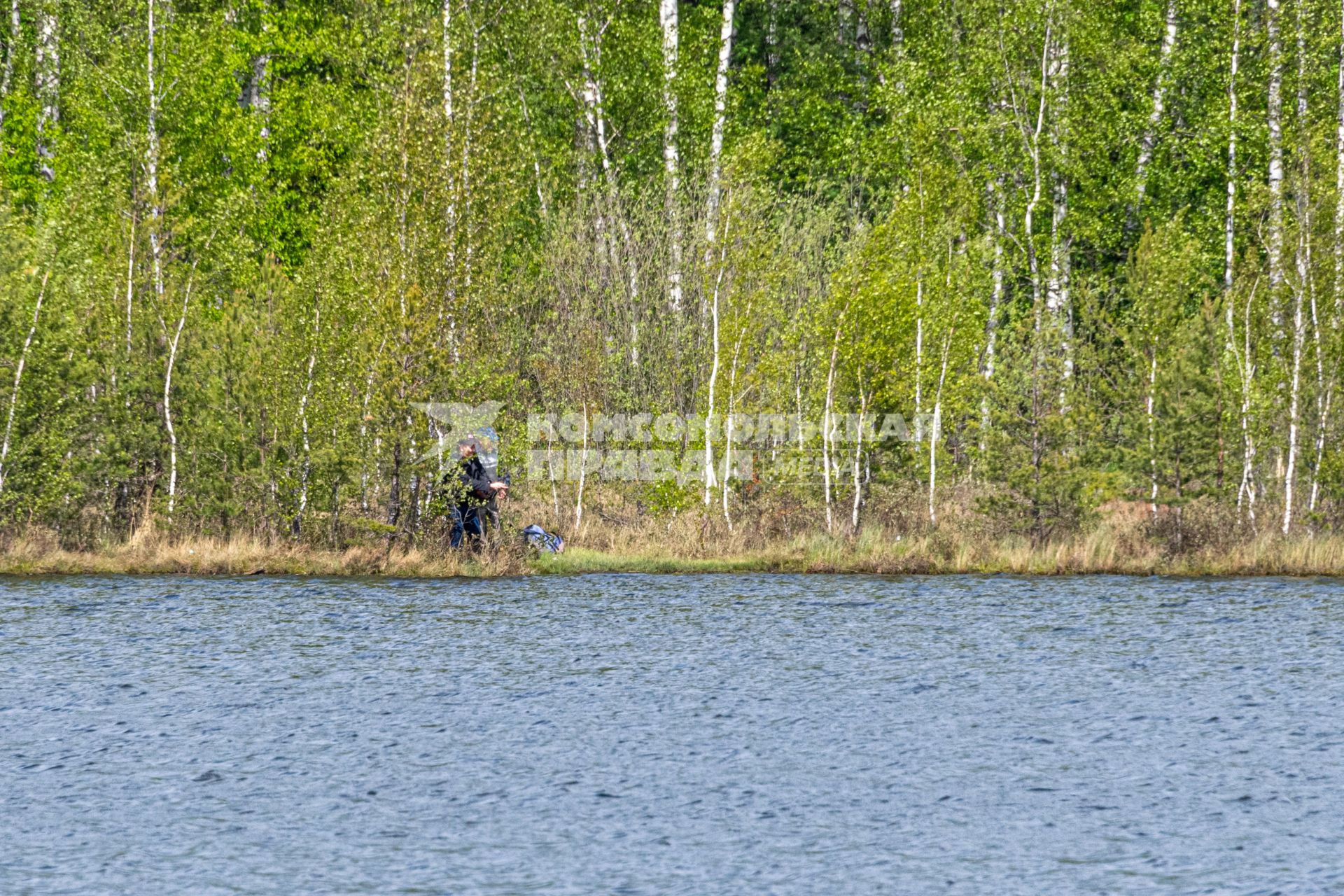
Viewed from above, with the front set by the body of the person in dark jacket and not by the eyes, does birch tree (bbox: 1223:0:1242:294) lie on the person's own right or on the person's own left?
on the person's own left

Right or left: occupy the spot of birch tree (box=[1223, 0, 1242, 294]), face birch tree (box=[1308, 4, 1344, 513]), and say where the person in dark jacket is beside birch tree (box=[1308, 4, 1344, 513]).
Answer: right

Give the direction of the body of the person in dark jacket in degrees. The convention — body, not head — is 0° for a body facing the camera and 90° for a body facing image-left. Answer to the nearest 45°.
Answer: approximately 315°

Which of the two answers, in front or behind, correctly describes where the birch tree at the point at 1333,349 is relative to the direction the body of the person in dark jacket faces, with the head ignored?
in front
